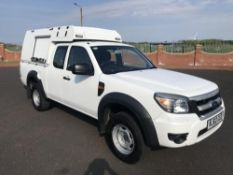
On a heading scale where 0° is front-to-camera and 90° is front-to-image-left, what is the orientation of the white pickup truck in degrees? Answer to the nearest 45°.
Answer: approximately 315°

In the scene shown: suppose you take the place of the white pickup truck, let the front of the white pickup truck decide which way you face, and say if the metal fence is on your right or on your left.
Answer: on your left
